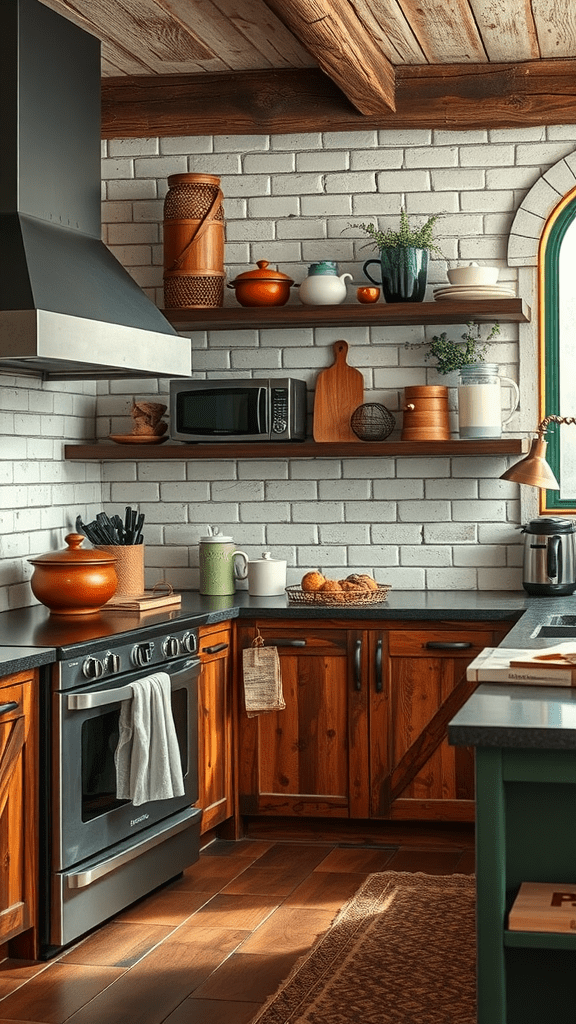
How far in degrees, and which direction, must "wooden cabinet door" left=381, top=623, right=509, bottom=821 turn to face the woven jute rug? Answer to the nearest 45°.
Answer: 0° — it already faces it

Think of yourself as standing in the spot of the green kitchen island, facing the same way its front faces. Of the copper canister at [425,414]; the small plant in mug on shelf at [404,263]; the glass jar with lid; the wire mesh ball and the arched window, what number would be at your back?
5

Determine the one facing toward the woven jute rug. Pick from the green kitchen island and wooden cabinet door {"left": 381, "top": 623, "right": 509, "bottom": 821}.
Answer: the wooden cabinet door

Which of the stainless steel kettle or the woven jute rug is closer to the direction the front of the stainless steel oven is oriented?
the woven jute rug

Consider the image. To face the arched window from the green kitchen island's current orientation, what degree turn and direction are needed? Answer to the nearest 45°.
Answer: approximately 180°

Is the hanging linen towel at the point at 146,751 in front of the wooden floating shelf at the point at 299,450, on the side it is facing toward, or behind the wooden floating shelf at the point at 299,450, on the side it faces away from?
in front

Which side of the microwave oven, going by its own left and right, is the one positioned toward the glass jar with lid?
left

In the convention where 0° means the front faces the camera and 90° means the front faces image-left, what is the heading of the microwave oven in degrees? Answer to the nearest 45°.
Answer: approximately 0°
